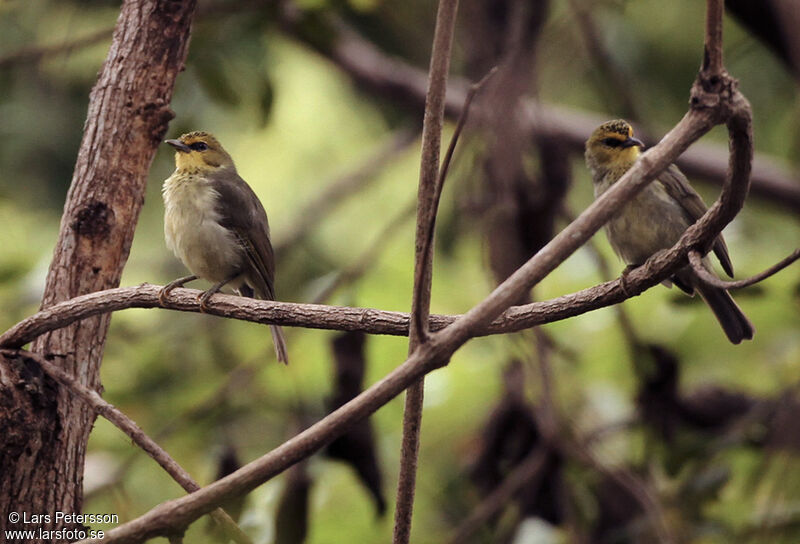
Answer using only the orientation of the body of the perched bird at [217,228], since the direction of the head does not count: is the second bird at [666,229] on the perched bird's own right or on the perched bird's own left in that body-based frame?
on the perched bird's own left

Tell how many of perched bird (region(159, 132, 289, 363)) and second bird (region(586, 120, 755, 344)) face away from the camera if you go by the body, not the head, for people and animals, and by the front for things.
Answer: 0

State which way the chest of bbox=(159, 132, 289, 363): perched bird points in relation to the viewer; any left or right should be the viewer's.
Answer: facing the viewer and to the left of the viewer

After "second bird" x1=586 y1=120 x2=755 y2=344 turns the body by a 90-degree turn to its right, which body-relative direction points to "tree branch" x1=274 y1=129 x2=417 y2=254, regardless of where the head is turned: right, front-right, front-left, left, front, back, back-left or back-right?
front

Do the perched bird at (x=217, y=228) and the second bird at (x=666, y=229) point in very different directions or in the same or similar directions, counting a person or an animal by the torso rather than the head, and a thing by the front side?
same or similar directions

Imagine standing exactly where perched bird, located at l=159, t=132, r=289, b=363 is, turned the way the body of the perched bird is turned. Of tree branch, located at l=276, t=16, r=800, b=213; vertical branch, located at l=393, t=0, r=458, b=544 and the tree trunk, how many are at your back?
2

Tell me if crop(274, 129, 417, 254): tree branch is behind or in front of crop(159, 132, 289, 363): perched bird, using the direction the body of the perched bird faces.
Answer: behind

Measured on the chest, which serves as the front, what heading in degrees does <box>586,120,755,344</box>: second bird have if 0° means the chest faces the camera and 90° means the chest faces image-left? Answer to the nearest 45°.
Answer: approximately 45°
